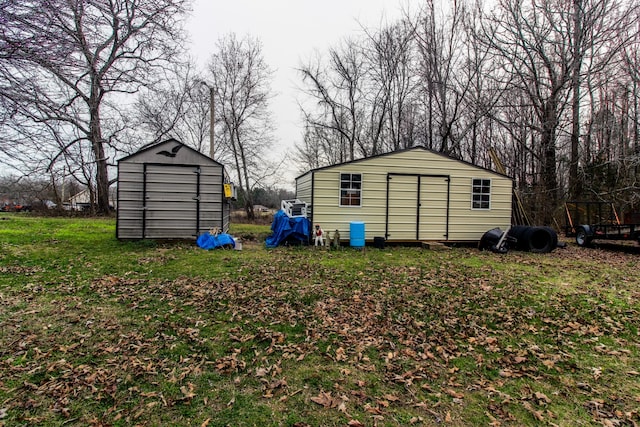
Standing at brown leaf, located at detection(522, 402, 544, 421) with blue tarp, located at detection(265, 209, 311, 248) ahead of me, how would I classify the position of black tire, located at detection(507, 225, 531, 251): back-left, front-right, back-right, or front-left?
front-right

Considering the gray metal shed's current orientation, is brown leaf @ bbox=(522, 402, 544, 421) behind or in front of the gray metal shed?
in front

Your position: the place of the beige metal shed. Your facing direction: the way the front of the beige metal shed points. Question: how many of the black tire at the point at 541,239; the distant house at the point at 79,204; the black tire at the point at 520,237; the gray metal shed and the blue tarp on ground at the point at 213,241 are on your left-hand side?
2

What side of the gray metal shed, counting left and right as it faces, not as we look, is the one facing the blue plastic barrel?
left

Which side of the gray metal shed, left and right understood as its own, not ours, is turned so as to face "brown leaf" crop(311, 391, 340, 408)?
front

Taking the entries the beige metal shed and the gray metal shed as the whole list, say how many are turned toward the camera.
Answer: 2

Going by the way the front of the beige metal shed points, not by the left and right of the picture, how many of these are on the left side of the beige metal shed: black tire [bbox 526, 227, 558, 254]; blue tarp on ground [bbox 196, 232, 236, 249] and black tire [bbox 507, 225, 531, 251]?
2

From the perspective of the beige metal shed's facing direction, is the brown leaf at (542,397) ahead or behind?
ahead

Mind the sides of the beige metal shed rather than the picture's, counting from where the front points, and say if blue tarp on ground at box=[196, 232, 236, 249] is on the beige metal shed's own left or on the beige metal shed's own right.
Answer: on the beige metal shed's own right

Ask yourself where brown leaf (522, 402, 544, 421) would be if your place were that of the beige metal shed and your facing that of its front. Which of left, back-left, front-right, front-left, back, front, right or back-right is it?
front

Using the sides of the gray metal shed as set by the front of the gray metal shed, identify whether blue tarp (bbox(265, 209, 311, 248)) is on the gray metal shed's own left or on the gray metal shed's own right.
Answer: on the gray metal shed's own left

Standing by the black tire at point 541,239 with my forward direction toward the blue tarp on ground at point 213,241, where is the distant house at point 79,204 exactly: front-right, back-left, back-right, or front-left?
front-right

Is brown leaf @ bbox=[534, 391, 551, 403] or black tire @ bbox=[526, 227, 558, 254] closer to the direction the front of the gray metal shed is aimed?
the brown leaf

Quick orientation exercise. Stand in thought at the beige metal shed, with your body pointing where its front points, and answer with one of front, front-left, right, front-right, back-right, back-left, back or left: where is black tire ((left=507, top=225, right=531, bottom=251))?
left

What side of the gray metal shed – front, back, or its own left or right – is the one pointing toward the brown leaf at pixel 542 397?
front

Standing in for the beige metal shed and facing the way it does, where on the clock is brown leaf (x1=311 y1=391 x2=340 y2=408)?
The brown leaf is roughly at 12 o'clock from the beige metal shed.

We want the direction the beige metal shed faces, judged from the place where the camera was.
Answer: facing the viewer

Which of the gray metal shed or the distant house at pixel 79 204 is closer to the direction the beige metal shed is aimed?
the gray metal shed
